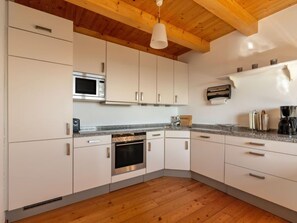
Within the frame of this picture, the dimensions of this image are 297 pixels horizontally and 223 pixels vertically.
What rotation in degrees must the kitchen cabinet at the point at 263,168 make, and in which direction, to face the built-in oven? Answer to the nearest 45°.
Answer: approximately 45° to its right

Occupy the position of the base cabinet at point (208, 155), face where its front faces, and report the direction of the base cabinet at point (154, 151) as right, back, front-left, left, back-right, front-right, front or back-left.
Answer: front-right

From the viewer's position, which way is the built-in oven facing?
facing the viewer and to the right of the viewer

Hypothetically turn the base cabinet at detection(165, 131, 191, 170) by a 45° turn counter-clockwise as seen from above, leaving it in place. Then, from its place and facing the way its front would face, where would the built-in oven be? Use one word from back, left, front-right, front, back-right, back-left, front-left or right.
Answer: right

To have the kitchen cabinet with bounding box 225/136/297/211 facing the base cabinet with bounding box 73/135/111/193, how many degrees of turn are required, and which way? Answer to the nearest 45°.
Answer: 0° — it already faces it

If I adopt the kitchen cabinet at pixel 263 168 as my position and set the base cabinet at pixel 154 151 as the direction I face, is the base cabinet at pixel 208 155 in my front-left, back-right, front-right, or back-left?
front-right

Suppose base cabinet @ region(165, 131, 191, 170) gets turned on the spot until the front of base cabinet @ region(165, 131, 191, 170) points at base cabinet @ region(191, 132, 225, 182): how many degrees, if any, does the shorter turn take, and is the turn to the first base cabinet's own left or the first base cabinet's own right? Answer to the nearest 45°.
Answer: approximately 45° to the first base cabinet's own left

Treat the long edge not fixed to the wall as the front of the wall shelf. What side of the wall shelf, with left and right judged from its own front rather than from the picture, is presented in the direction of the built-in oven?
front

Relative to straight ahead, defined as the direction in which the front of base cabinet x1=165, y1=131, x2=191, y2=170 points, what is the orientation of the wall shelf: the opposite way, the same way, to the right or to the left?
to the right

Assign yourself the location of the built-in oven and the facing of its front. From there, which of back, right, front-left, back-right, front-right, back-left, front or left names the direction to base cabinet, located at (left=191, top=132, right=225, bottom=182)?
front-left

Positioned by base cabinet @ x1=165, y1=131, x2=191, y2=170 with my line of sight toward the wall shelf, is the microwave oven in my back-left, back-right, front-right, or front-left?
back-right

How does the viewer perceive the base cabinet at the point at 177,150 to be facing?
facing the viewer

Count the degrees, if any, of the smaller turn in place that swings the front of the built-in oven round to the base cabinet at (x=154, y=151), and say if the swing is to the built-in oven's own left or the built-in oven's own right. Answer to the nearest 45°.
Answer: approximately 90° to the built-in oven's own left

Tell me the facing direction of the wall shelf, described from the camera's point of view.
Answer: facing the viewer and to the left of the viewer

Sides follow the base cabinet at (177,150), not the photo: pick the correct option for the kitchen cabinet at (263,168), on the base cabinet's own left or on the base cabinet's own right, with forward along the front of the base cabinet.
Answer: on the base cabinet's own left

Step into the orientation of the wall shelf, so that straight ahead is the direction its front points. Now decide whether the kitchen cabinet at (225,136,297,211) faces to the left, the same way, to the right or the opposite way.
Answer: the same way

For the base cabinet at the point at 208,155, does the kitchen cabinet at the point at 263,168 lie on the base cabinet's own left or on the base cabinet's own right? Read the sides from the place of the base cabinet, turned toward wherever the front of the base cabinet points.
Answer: on the base cabinet's own left
